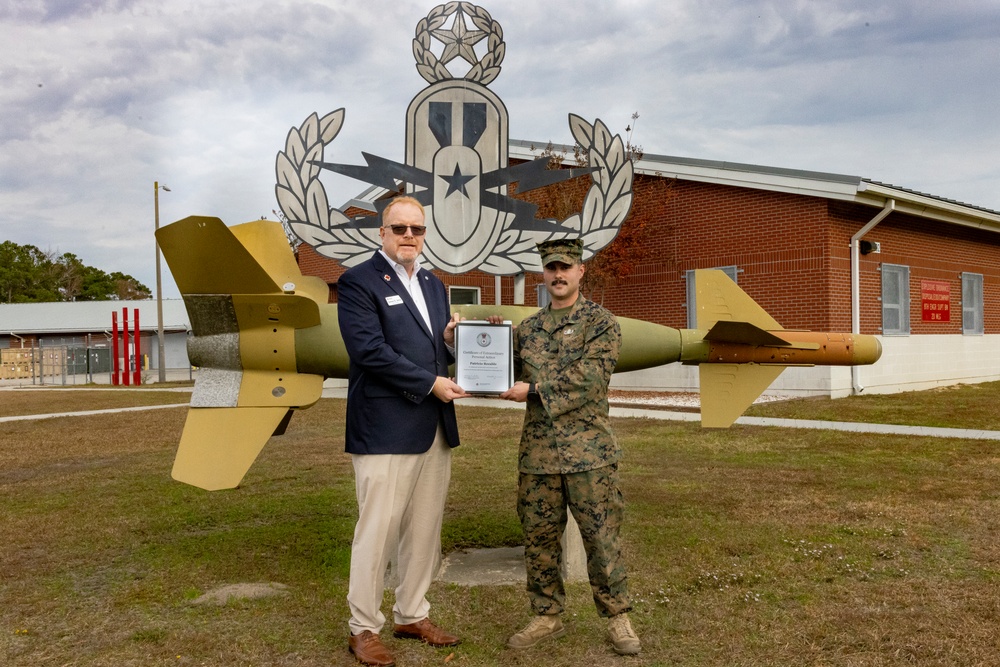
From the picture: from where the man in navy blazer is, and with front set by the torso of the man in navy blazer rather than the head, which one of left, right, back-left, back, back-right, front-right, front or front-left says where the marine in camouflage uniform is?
front-left

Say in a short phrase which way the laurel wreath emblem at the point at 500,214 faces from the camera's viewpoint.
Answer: facing the viewer

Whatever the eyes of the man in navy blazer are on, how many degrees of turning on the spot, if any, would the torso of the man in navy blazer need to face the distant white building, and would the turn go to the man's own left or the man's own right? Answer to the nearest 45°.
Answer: approximately 180°

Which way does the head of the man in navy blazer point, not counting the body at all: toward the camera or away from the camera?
toward the camera

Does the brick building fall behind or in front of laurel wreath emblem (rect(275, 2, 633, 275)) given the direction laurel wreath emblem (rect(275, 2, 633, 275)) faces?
behind

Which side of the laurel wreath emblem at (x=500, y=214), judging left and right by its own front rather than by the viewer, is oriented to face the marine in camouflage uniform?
front

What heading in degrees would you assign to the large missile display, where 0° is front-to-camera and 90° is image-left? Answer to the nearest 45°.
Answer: approximately 270°

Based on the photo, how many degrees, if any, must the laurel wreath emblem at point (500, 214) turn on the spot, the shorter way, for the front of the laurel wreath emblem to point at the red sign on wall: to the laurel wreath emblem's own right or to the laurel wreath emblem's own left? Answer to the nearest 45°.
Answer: approximately 135° to the laurel wreath emblem's own left

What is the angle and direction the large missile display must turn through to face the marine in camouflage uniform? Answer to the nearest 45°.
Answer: approximately 45° to its right

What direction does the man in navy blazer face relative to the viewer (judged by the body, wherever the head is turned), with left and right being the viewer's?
facing the viewer and to the right of the viewer

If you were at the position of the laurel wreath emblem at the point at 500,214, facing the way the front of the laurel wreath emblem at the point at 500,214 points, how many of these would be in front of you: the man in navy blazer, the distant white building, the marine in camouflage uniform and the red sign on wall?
2

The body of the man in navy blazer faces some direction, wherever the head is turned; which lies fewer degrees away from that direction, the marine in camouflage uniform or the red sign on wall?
the marine in camouflage uniform
